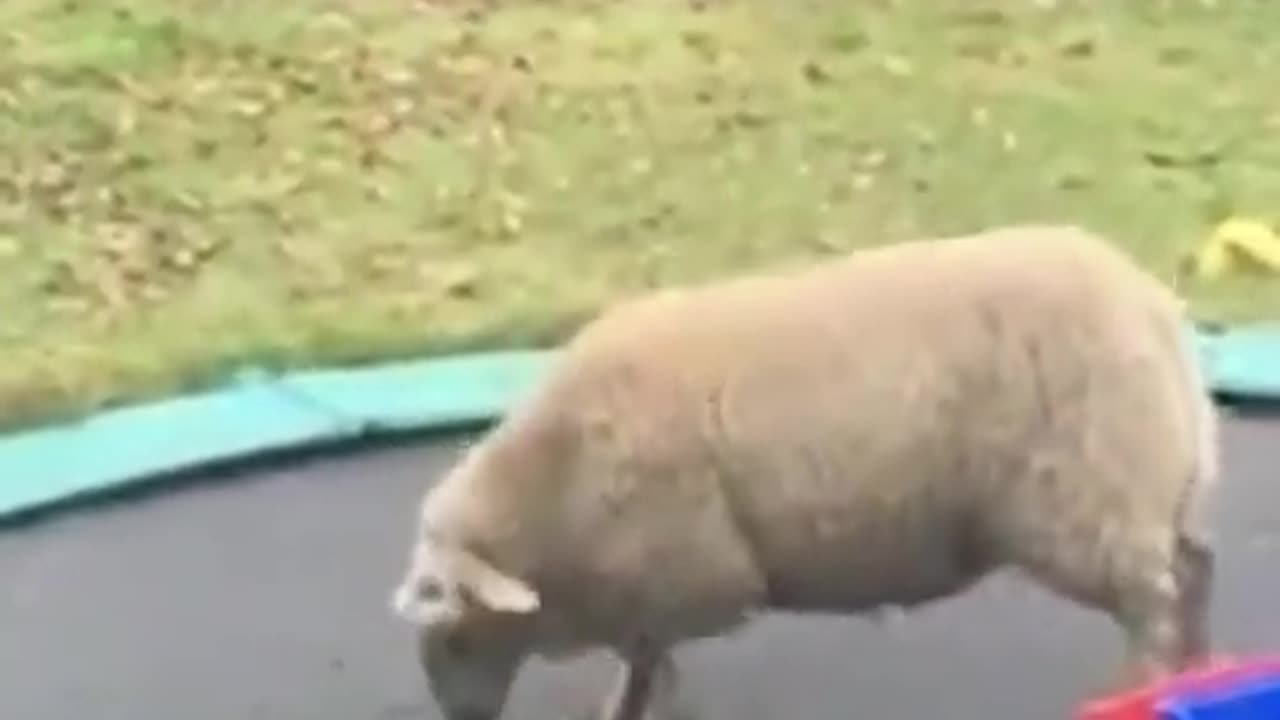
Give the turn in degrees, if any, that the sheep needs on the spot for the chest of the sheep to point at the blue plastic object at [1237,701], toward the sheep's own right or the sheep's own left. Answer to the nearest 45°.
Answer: approximately 135° to the sheep's own left

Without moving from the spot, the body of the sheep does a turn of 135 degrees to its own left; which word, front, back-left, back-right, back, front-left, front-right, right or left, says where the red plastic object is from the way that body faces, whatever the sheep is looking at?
front

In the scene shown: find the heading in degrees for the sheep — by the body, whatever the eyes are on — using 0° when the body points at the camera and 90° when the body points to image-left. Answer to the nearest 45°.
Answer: approximately 90°
